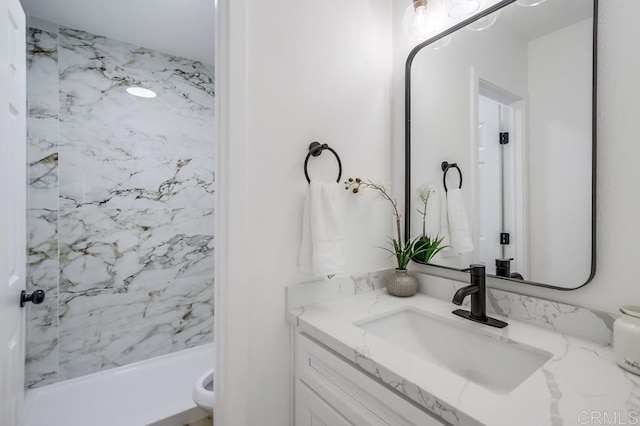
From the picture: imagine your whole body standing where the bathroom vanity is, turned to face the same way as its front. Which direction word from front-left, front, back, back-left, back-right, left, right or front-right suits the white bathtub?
front-right

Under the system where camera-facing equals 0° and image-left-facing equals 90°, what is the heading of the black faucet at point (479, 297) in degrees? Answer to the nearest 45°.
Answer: approximately 45°

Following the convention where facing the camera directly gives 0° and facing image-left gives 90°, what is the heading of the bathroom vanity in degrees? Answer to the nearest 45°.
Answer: approximately 45°

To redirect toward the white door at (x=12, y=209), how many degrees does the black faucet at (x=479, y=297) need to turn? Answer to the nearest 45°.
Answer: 0° — it already faces it

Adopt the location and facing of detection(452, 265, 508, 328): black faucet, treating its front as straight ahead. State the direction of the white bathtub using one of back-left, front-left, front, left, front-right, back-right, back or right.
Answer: front-right

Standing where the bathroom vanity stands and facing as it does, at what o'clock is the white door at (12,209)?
The white door is roughly at 1 o'clock from the bathroom vanity.
